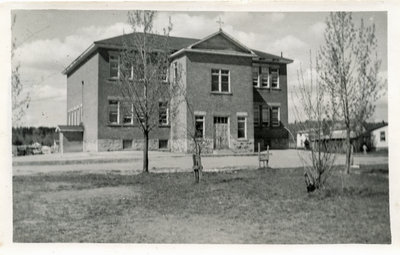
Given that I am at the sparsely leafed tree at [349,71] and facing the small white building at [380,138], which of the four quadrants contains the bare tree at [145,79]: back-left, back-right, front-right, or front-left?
back-left

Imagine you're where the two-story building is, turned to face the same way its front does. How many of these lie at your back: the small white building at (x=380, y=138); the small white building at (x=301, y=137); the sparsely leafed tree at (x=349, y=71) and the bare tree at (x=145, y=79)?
0

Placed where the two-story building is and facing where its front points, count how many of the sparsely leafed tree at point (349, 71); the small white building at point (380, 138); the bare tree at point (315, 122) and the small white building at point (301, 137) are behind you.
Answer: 0

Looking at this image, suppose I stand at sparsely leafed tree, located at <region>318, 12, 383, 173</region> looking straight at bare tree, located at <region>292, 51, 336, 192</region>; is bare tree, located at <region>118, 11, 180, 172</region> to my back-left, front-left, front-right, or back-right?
front-right

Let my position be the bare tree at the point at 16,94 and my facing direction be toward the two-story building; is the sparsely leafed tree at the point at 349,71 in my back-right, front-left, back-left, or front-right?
front-right

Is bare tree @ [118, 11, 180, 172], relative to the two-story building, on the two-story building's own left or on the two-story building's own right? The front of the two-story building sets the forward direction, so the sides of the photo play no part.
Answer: on the two-story building's own right

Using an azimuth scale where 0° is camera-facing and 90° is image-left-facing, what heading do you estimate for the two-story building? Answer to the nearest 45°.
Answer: approximately 315°

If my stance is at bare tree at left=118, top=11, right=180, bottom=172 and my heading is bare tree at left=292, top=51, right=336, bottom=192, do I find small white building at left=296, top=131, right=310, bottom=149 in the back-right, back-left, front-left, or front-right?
back-left

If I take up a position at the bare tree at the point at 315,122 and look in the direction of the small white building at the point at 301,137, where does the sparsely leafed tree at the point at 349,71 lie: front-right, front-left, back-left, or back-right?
front-right

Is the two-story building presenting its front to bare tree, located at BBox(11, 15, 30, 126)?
no
